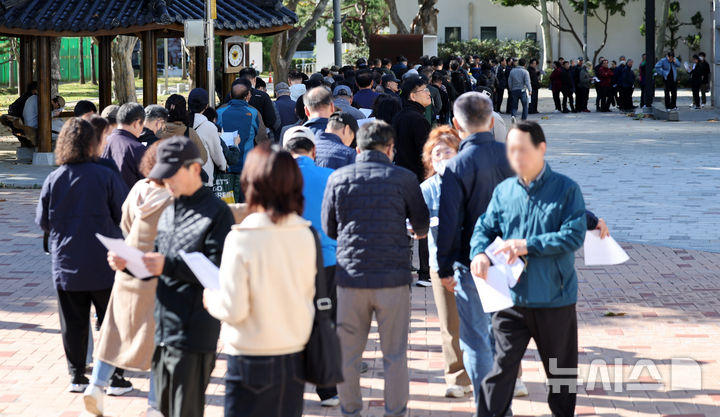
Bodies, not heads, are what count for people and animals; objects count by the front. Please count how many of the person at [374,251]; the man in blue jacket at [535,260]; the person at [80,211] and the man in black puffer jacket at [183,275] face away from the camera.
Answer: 2

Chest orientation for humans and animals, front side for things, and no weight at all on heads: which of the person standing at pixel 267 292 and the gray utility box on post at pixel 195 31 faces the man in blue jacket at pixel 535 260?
the gray utility box on post

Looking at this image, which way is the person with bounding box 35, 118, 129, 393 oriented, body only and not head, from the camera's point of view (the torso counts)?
away from the camera

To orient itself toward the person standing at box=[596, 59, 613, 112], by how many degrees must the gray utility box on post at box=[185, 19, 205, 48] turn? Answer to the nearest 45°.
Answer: approximately 135° to its left

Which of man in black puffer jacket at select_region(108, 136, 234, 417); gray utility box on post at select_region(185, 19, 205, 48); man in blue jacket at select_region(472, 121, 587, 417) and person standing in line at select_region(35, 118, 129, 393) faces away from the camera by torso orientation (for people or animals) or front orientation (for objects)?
the person standing in line

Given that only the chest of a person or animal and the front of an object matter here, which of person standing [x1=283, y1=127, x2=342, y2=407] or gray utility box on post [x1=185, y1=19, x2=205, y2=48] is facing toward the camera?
the gray utility box on post

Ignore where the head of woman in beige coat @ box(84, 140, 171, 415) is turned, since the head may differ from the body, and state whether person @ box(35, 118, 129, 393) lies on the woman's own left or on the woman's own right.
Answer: on the woman's own left

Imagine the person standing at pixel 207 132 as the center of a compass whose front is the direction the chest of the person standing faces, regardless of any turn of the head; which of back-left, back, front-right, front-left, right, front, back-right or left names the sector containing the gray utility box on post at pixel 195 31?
front-left

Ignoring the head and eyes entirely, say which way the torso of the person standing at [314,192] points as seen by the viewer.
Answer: away from the camera

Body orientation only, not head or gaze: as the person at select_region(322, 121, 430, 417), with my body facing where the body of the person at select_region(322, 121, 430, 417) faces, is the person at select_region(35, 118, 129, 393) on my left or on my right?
on my left

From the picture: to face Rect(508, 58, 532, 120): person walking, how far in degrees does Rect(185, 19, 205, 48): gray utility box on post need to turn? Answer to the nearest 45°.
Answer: approximately 135° to its left

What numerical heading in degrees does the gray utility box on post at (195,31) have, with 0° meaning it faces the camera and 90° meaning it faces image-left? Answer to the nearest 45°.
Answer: approximately 0°

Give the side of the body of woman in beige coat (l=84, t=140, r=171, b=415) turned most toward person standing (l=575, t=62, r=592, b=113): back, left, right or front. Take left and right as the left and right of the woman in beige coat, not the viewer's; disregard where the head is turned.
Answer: front

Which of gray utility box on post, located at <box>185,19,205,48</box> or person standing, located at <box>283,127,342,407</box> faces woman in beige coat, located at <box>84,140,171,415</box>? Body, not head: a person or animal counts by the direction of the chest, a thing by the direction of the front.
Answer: the gray utility box on post

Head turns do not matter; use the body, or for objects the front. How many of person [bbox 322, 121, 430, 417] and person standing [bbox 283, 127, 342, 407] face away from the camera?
2
